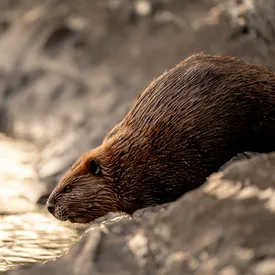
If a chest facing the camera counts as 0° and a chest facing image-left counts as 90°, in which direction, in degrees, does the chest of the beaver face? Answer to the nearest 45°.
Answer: approximately 90°
